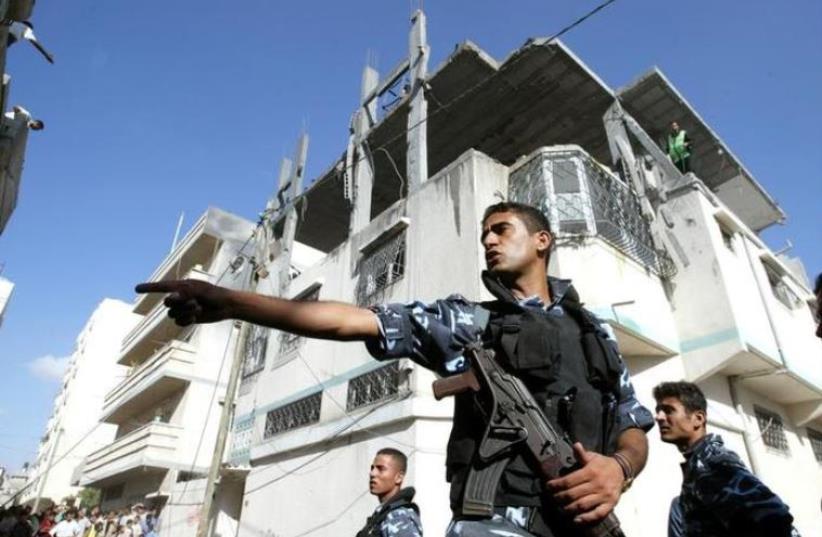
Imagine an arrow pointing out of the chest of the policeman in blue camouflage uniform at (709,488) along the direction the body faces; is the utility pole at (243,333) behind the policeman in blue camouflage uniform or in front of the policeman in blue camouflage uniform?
in front

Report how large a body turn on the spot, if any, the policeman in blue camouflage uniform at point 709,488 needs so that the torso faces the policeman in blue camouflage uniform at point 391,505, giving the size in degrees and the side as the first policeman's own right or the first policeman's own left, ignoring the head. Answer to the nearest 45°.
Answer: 0° — they already face them

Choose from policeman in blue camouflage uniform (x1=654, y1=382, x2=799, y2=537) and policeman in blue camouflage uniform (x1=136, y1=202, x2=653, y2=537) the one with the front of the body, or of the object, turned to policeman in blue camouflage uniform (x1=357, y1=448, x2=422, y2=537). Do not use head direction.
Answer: policeman in blue camouflage uniform (x1=654, y1=382, x2=799, y2=537)

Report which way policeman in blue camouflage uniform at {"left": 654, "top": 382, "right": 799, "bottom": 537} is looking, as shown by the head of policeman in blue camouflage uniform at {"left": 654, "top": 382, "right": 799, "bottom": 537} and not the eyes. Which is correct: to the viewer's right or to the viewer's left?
to the viewer's left

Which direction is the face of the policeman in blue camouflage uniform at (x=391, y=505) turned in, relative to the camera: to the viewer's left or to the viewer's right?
to the viewer's left

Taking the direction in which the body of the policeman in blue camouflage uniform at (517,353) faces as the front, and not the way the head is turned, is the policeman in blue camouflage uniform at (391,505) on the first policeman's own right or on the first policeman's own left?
on the first policeman's own right

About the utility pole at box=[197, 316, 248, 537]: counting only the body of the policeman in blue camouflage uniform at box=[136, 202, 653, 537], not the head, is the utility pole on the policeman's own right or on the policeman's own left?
on the policeman's own right

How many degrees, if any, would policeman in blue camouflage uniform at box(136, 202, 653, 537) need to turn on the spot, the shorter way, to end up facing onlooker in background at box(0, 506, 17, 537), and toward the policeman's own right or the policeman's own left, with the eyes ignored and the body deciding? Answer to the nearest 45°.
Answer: approximately 90° to the policeman's own right

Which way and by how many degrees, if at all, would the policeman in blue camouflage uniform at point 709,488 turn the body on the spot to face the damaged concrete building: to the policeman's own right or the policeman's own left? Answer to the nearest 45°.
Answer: approximately 90° to the policeman's own right

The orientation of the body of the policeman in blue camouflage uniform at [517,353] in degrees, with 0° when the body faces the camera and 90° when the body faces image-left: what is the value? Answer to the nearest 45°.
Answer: approximately 45°

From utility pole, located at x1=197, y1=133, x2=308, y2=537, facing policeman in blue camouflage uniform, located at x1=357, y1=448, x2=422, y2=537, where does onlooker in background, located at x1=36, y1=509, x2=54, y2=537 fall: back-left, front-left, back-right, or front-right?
back-right

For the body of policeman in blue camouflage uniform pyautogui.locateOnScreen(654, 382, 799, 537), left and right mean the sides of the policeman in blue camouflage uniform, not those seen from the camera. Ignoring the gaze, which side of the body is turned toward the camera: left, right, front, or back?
left

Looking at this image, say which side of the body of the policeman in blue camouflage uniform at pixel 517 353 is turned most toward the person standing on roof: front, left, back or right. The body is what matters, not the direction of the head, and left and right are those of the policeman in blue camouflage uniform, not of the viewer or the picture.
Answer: back
